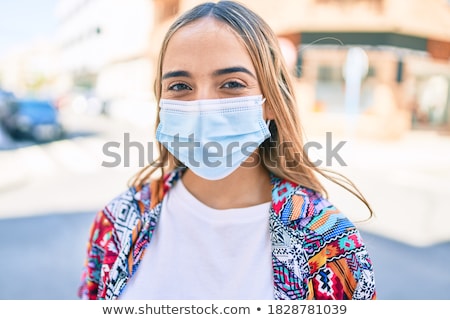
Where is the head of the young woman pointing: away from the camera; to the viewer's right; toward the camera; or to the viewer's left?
toward the camera

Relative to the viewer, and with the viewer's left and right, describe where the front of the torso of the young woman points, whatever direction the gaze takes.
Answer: facing the viewer

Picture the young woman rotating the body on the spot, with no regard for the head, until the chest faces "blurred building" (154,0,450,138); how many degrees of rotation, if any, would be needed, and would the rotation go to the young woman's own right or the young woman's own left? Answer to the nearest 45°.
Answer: approximately 180°

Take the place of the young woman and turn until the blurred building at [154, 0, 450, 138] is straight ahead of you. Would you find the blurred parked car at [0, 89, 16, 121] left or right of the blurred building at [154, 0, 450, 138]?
left

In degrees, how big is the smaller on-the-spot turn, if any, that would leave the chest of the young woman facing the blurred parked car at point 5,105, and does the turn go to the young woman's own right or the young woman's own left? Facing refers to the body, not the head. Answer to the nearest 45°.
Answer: approximately 135° to the young woman's own right
